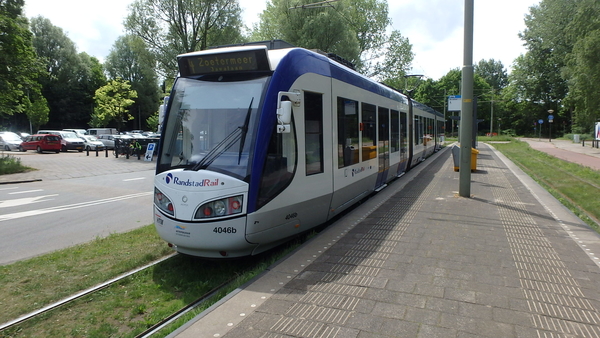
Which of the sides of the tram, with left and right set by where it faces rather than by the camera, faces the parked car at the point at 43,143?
right

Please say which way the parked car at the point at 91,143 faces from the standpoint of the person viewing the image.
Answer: facing the viewer and to the right of the viewer

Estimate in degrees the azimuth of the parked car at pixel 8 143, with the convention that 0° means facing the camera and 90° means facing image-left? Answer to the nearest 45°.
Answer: approximately 315°
